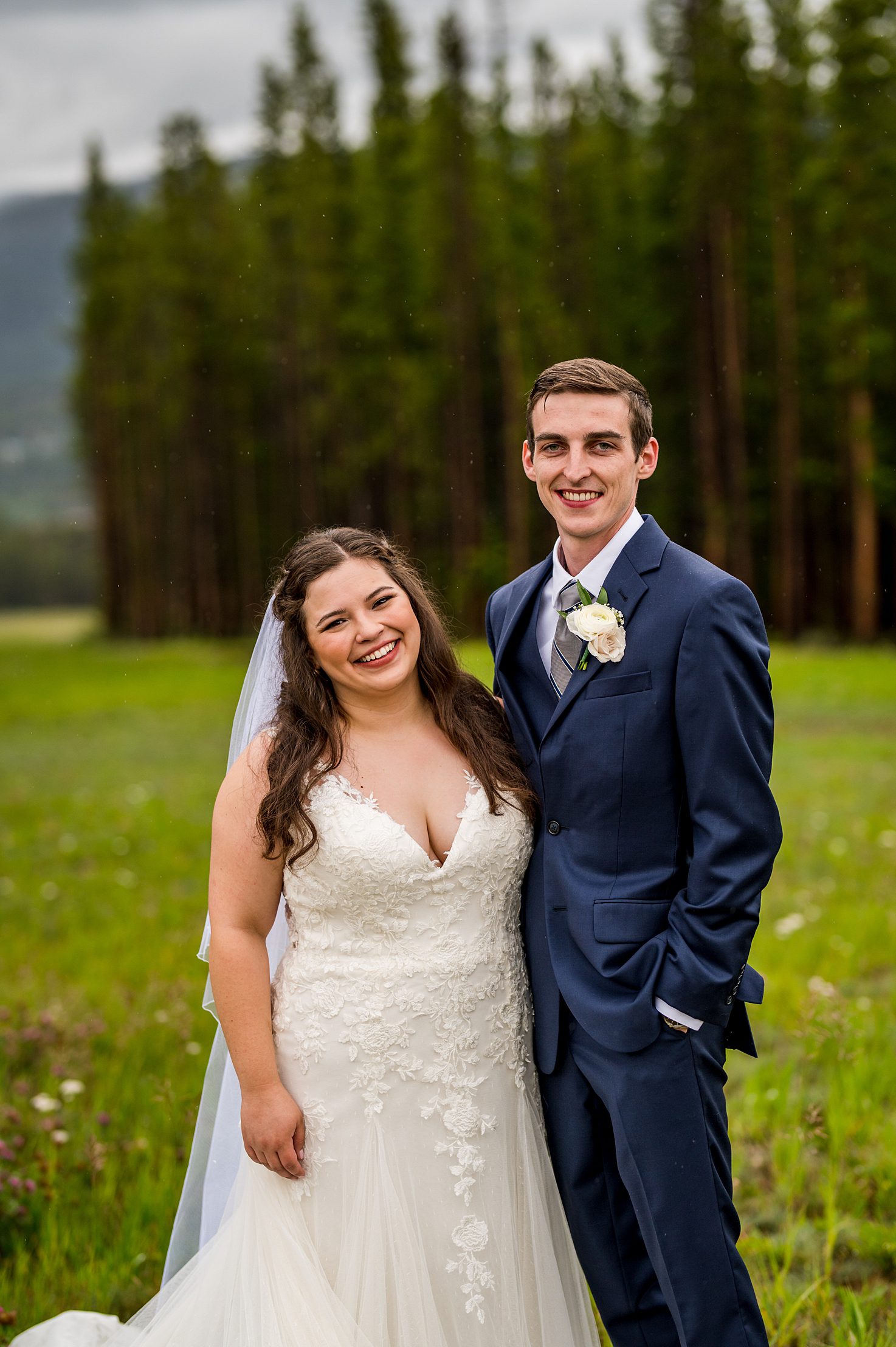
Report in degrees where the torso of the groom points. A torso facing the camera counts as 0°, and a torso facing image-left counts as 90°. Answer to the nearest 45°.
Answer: approximately 45°
